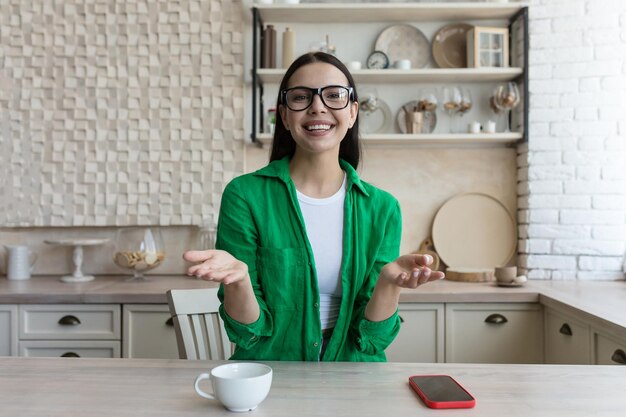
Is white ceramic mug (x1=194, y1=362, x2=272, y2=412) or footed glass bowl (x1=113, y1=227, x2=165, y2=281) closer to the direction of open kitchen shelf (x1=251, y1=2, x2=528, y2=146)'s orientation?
the white ceramic mug

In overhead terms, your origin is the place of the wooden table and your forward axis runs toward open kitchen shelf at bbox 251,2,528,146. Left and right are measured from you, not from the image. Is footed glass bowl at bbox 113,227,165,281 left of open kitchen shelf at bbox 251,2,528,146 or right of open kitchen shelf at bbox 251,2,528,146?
left

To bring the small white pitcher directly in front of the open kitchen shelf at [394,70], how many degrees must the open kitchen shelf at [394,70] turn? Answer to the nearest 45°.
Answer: approximately 90° to its right

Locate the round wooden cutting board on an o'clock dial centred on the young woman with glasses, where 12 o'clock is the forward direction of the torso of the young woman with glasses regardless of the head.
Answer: The round wooden cutting board is roughly at 7 o'clock from the young woman with glasses.

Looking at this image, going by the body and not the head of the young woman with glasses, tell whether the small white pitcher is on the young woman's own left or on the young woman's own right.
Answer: on the young woman's own right

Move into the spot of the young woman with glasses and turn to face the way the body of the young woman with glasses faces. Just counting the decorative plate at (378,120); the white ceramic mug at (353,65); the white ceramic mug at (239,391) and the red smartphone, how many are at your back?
2

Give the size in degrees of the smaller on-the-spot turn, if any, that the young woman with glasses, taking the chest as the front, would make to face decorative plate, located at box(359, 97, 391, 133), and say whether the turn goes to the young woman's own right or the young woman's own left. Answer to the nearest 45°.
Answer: approximately 180°

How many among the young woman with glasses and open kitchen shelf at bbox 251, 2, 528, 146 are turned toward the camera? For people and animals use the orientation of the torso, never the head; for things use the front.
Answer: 2

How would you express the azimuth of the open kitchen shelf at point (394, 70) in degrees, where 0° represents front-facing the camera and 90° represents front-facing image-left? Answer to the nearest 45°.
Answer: approximately 0°

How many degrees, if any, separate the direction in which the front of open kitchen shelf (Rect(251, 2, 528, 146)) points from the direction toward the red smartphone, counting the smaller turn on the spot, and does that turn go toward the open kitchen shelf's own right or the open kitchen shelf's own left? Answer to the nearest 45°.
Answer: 0° — it already faces it
